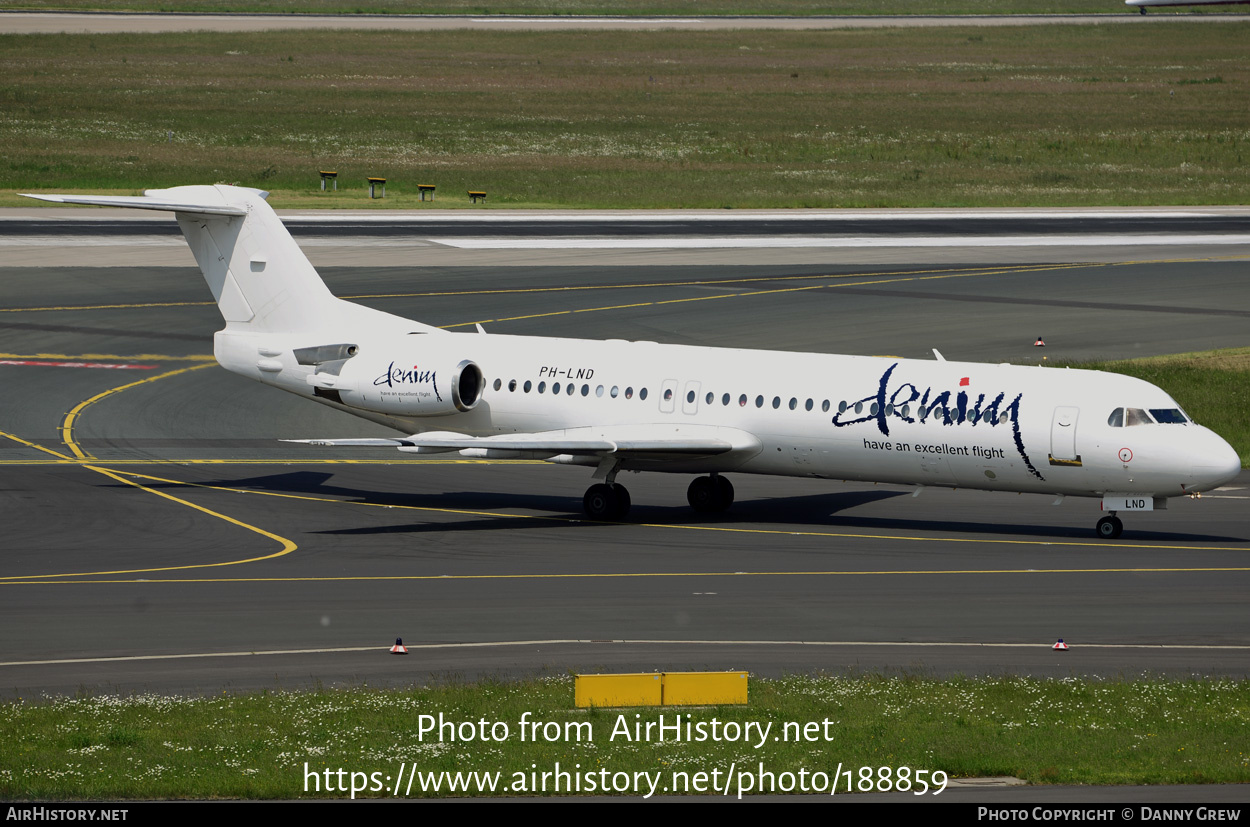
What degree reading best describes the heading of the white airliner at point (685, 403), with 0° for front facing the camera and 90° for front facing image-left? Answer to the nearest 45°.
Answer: approximately 315°
